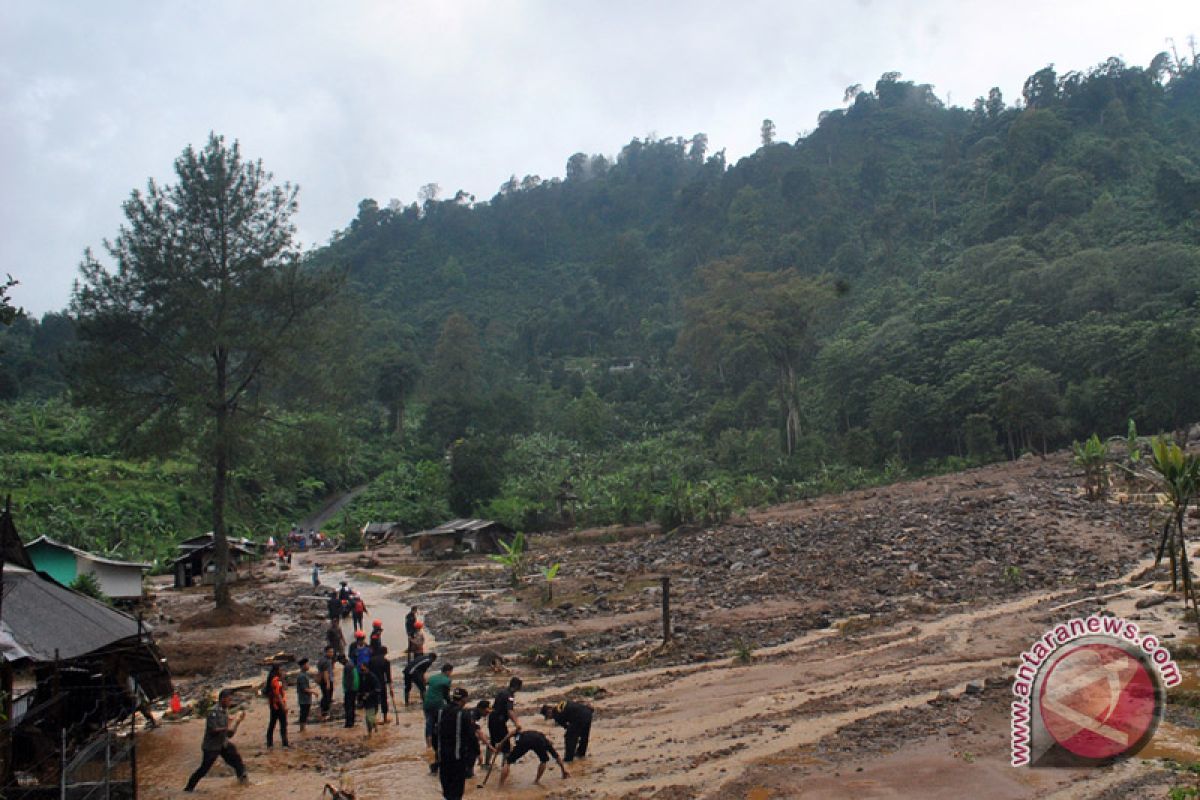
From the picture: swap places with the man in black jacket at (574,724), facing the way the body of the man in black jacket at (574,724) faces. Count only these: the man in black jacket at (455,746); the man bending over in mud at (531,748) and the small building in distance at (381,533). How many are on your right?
1

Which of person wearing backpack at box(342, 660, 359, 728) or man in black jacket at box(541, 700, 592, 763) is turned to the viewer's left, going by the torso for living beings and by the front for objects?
the man in black jacket

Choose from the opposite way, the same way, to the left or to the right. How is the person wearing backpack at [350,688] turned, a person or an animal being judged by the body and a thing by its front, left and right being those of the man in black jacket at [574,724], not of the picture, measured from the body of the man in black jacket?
to the right

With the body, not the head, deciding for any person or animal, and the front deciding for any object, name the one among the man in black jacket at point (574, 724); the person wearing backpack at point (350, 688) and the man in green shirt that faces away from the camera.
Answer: the person wearing backpack

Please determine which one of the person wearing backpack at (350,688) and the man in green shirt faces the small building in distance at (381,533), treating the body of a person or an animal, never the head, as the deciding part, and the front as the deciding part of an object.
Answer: the person wearing backpack

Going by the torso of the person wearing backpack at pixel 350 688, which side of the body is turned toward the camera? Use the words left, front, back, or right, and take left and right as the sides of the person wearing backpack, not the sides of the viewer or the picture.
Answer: back

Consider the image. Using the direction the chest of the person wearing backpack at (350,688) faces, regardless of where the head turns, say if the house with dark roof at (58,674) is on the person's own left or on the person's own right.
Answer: on the person's own left

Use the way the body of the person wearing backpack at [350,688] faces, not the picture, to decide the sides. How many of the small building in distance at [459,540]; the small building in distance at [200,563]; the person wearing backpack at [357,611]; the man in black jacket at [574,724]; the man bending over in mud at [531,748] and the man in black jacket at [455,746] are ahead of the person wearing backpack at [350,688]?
3

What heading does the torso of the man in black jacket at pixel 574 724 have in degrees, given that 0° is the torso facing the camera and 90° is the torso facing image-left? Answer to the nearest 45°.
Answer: approximately 90°

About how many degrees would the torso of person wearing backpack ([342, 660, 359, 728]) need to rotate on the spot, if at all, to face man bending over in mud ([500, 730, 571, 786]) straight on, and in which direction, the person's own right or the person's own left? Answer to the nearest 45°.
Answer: approximately 135° to the person's own right

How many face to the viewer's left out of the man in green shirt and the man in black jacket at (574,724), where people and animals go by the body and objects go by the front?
1

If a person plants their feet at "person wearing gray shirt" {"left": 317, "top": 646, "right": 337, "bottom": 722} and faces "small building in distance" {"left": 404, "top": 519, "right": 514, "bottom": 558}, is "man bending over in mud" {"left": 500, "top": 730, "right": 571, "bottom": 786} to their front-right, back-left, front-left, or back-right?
back-right
